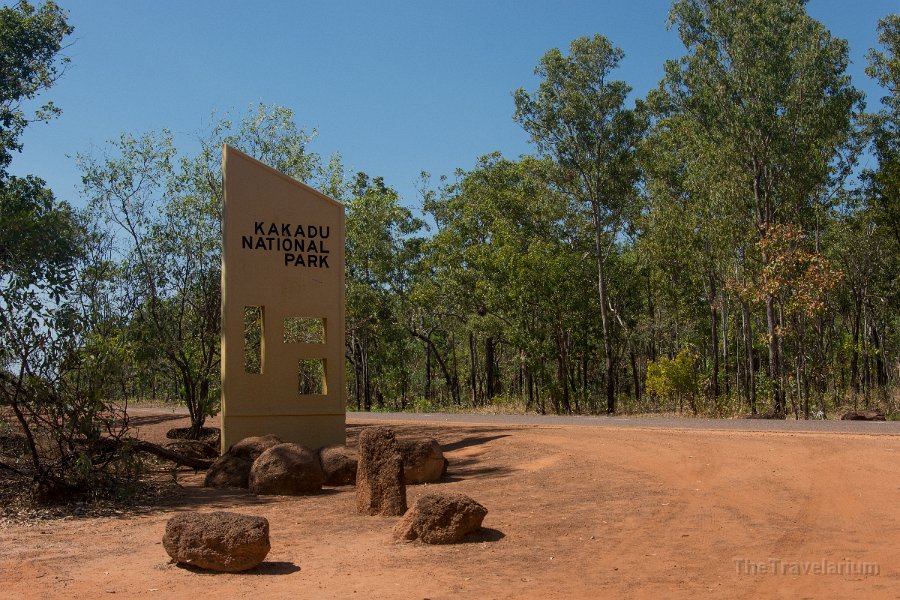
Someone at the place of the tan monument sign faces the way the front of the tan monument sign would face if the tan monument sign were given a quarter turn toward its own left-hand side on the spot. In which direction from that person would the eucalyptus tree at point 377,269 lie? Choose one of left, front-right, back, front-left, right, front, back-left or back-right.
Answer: left

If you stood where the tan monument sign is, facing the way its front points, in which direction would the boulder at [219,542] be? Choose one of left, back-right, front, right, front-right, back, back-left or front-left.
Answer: front

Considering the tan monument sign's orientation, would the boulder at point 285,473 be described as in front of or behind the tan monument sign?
in front

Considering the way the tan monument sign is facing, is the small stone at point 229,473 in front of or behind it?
in front

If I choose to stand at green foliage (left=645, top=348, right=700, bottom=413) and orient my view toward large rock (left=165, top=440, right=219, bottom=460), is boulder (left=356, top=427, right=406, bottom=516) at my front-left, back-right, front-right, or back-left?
front-left

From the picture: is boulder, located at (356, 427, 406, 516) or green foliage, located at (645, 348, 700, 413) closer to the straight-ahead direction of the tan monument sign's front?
the boulder

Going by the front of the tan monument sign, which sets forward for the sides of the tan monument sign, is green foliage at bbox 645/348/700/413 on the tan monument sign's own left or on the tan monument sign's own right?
on the tan monument sign's own left

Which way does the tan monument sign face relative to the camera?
toward the camera

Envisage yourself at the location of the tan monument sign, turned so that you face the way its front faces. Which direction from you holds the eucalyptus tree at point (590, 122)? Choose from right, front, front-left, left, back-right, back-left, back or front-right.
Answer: back-left

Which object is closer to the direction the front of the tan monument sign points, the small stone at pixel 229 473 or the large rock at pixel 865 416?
the small stone

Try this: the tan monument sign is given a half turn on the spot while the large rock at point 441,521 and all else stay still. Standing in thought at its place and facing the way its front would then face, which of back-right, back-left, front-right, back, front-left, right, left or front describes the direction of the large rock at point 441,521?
back

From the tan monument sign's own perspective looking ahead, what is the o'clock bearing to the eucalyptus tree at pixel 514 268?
The eucalyptus tree is roughly at 7 o'clock from the tan monument sign.

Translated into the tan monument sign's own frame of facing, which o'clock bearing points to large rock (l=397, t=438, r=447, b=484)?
The large rock is roughly at 11 o'clock from the tan monument sign.

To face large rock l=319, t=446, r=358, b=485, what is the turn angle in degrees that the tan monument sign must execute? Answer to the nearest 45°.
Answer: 0° — it already faces it
